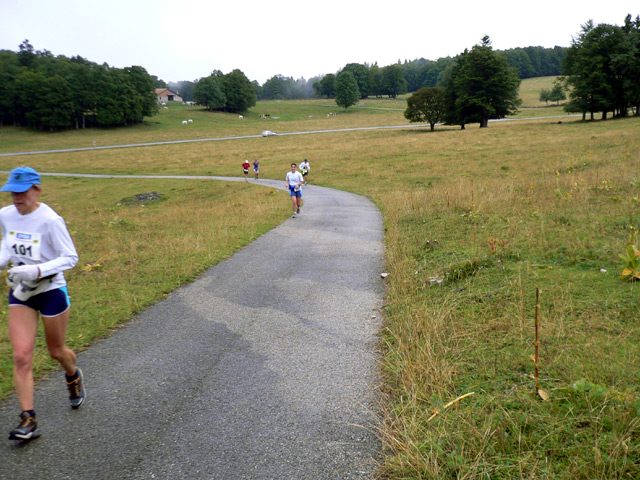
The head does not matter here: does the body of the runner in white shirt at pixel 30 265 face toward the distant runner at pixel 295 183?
no

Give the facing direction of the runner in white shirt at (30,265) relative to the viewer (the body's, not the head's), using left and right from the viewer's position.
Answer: facing the viewer and to the left of the viewer

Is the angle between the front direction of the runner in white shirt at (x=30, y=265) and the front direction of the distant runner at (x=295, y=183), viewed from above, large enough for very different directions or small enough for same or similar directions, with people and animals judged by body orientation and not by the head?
same or similar directions

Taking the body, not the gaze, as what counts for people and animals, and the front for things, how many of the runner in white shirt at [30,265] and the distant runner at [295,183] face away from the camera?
0

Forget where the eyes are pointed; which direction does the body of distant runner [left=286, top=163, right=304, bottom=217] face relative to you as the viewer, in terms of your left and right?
facing the viewer

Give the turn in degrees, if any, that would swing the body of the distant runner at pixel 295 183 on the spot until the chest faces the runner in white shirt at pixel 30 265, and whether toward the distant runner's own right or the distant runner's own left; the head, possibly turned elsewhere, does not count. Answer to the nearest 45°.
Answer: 0° — they already face them
